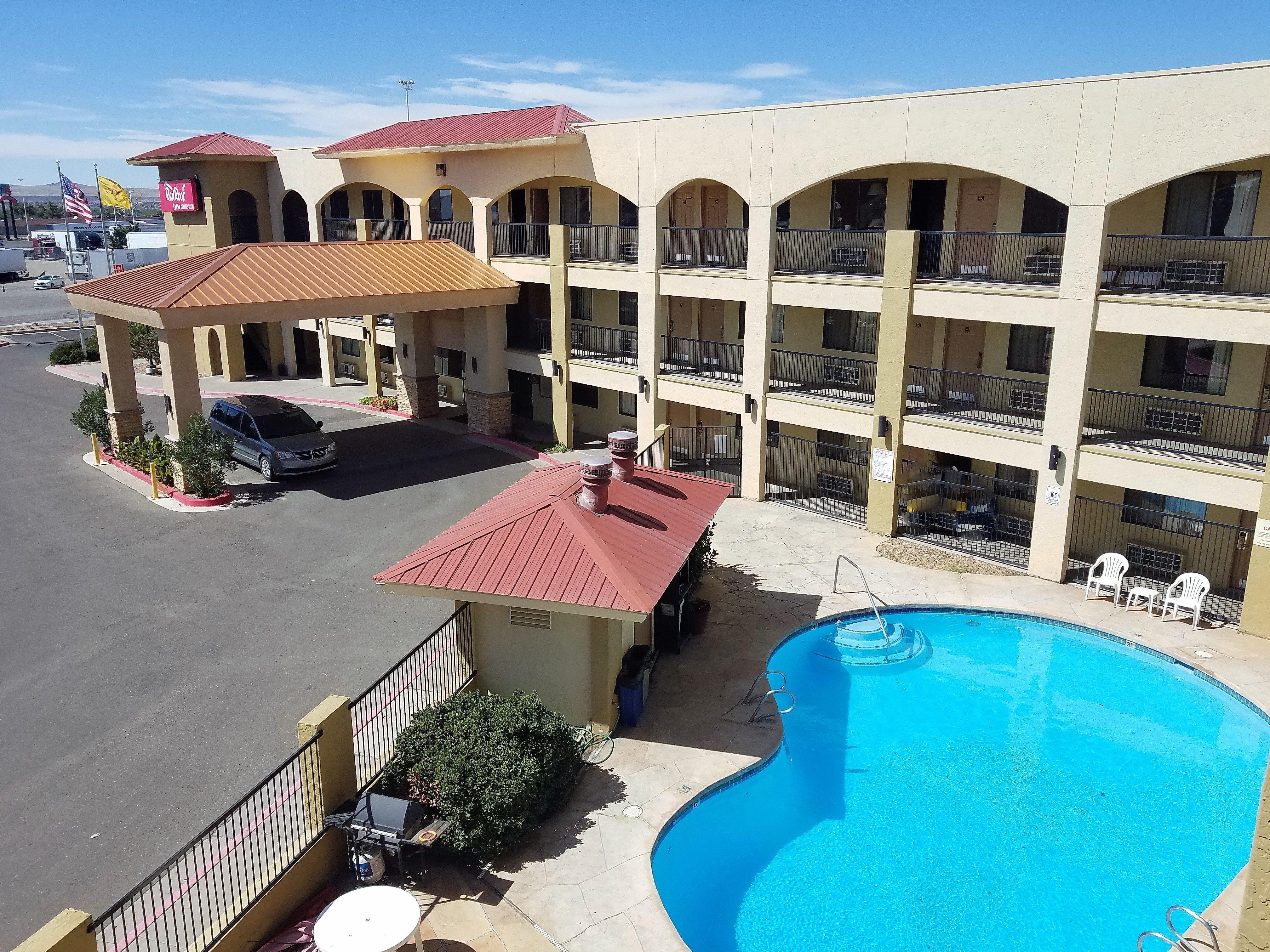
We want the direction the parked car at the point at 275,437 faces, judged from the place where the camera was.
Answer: facing the viewer and to the right of the viewer

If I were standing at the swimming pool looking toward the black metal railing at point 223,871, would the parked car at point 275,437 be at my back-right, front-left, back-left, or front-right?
front-right

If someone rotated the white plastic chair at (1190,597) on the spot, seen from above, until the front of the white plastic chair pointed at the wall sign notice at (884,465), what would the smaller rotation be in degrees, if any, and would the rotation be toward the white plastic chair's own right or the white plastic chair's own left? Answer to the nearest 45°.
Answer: approximately 45° to the white plastic chair's own right

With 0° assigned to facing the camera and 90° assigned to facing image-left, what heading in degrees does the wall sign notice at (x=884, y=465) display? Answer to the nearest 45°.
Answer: approximately 45°

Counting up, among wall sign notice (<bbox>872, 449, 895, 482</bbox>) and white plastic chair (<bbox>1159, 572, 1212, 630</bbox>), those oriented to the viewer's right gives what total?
0

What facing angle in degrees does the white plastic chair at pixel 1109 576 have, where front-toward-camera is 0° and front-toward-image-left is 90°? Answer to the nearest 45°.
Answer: approximately 45°

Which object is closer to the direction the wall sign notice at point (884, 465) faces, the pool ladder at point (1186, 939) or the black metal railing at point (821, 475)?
the pool ladder

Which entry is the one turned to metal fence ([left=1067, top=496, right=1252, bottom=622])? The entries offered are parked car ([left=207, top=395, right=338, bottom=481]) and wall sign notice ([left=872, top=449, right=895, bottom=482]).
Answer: the parked car

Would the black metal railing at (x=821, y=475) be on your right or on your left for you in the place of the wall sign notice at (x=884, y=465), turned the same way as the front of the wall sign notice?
on your right

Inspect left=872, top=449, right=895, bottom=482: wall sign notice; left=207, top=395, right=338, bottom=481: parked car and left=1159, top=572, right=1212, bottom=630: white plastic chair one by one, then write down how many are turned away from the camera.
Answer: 0

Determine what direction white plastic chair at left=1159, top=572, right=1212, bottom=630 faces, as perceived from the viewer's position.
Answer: facing the viewer and to the left of the viewer

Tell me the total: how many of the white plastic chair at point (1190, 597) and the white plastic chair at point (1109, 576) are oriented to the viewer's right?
0

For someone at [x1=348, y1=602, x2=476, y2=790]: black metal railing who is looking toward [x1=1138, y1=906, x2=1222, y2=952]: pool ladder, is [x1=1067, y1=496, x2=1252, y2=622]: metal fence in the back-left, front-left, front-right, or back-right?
front-left

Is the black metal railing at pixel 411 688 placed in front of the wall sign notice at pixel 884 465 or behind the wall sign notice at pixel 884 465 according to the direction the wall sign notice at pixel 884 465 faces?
in front

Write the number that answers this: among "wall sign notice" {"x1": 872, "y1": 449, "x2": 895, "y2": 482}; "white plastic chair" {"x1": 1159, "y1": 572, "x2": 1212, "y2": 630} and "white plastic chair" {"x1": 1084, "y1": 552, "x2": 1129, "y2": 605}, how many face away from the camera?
0

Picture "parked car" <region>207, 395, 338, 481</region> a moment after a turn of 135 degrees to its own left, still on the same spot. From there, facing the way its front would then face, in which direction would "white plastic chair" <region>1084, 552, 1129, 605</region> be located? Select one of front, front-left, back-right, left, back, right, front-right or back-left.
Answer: back-right

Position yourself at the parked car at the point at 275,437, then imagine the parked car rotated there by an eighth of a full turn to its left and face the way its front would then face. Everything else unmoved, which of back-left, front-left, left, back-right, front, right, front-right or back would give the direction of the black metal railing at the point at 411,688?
right

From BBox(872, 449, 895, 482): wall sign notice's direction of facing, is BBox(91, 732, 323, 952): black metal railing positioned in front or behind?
in front
